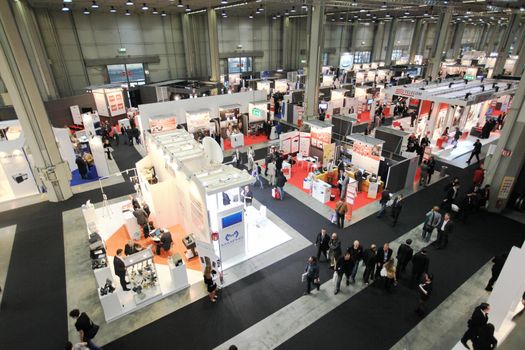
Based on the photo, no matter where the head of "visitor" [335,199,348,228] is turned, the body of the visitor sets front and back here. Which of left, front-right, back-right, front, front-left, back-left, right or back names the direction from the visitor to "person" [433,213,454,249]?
right

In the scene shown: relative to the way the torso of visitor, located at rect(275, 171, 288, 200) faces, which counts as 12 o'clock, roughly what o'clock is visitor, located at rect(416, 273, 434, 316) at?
visitor, located at rect(416, 273, 434, 316) is roughly at 5 o'clock from visitor, located at rect(275, 171, 288, 200).

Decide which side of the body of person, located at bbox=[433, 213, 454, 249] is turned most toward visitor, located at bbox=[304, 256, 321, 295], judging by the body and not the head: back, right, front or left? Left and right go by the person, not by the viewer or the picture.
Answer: front

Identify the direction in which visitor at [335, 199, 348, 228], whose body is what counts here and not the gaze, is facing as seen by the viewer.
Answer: away from the camera

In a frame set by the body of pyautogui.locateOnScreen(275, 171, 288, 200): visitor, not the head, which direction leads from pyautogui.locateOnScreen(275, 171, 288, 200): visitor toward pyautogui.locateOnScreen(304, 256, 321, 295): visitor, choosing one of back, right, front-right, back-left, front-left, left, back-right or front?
back

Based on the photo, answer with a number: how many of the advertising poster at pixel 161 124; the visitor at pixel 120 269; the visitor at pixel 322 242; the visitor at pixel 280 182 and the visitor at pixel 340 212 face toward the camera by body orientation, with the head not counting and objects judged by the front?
2

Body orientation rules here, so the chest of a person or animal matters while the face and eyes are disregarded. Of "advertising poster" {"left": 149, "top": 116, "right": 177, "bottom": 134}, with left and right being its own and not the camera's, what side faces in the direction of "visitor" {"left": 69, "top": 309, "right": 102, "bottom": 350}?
front

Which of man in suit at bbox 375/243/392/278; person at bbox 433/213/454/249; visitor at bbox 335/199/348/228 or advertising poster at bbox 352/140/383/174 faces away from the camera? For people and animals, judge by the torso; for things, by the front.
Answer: the visitor

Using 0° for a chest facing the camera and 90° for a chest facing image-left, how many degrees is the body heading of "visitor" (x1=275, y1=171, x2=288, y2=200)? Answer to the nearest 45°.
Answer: approximately 180°

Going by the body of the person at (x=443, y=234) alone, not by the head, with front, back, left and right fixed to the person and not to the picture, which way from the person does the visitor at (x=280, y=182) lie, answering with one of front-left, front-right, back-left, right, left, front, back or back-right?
front-right

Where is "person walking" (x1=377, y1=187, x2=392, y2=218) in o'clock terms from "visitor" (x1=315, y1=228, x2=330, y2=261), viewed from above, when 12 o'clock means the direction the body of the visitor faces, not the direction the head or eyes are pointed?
The person walking is roughly at 7 o'clock from the visitor.

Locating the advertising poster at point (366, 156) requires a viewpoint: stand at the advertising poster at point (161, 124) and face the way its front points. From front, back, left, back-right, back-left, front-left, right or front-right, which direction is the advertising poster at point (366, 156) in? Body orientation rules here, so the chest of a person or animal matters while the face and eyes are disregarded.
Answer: front-left
